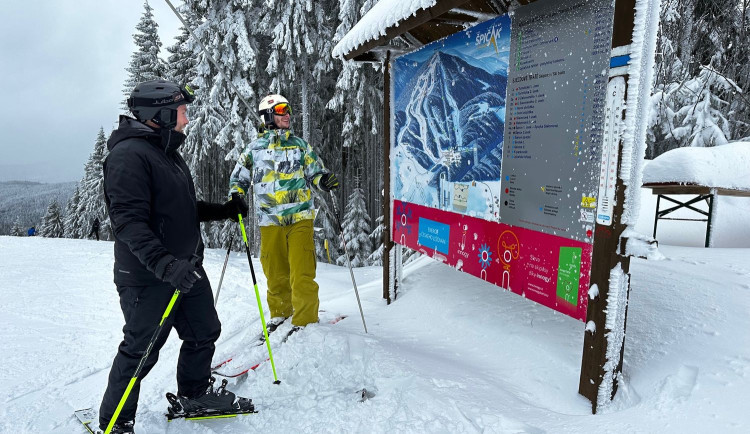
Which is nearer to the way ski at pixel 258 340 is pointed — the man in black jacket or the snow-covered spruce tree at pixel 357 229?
the man in black jacket

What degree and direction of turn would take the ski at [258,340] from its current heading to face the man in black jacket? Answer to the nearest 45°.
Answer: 0° — it already faces them

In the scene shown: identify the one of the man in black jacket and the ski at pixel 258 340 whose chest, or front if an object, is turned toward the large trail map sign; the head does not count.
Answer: the man in black jacket

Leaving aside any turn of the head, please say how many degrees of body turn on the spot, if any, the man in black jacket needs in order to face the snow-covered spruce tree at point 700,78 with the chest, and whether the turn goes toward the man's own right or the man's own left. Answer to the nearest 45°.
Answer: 0° — they already face it

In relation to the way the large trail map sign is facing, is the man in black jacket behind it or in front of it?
in front

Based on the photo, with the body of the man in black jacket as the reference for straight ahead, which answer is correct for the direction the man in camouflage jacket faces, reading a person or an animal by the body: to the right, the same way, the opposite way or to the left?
to the right

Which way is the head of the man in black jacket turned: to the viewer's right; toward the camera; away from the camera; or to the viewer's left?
to the viewer's right

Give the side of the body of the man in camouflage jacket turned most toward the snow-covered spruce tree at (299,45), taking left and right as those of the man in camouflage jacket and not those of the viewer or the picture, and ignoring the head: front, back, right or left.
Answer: back

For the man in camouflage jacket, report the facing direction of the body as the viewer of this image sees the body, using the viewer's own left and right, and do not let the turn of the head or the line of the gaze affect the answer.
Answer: facing the viewer

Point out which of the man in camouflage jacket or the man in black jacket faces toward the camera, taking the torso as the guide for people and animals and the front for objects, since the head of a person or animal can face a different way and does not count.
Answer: the man in camouflage jacket

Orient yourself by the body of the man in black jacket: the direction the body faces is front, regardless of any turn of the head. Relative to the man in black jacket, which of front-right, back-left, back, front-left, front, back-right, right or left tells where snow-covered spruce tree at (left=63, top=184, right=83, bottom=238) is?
left

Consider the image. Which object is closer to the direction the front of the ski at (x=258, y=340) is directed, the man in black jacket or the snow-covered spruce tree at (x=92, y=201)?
the man in black jacket

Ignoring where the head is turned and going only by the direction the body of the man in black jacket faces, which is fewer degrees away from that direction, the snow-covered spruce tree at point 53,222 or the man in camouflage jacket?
the man in camouflage jacket

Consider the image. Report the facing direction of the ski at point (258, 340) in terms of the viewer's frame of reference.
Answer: facing the viewer and to the left of the viewer

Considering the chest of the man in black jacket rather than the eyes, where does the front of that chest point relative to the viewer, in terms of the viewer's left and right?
facing to the right of the viewer

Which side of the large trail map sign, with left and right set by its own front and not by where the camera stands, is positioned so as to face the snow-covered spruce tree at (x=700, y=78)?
back

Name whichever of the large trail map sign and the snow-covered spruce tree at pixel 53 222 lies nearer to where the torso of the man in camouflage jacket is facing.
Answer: the large trail map sign

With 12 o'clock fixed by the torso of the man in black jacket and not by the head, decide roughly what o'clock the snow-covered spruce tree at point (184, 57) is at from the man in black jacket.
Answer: The snow-covered spruce tree is roughly at 9 o'clock from the man in black jacket.
